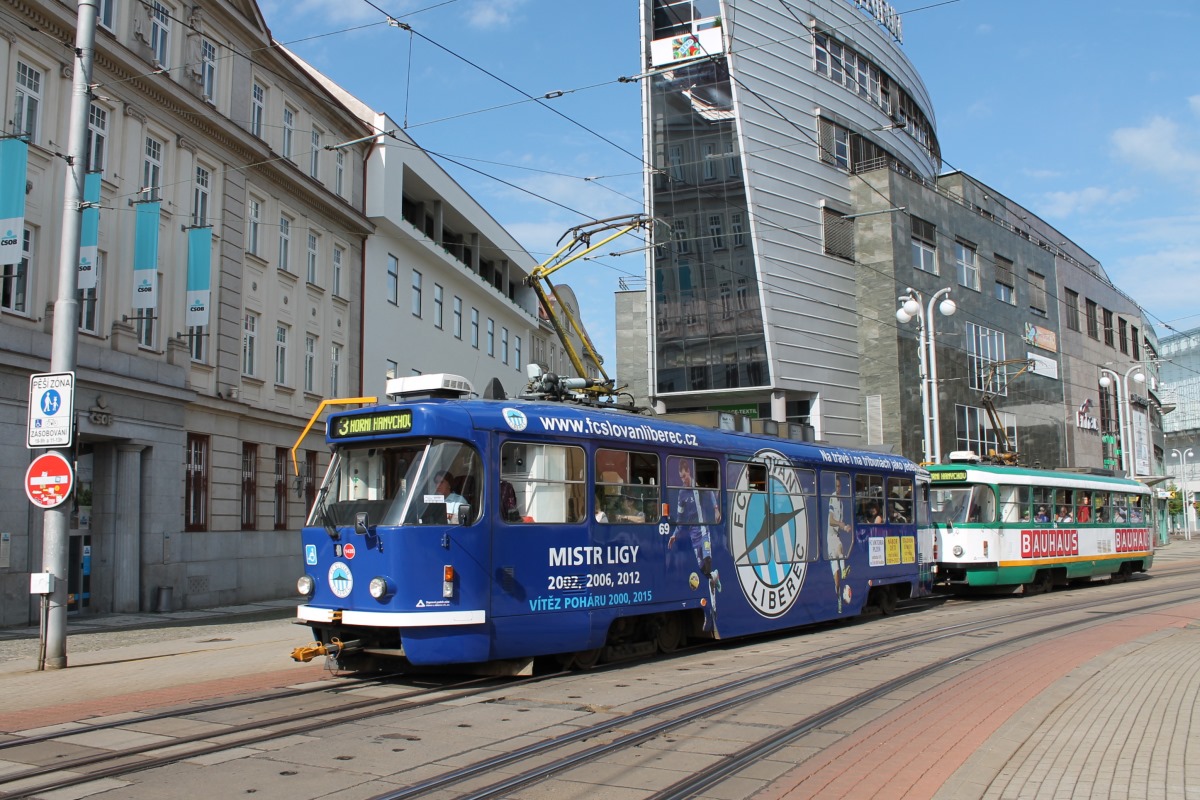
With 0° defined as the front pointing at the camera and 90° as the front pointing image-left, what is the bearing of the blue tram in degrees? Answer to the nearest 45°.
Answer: approximately 45°

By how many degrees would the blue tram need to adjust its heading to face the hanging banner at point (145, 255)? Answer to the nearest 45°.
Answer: approximately 90° to its right

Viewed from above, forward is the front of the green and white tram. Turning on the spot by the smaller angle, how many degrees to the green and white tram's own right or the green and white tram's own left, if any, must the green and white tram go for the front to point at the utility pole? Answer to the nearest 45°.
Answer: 0° — it already faces it

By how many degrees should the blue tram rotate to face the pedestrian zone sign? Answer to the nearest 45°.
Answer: approximately 45° to its right

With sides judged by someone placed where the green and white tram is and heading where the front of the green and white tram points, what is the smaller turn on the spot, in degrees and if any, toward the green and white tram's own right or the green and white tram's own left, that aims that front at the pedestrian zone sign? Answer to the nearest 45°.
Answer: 0° — it already faces it

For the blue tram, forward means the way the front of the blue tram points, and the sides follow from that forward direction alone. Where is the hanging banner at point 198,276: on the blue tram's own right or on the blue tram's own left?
on the blue tram's own right

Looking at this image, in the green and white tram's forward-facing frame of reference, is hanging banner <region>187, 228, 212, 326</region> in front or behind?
in front

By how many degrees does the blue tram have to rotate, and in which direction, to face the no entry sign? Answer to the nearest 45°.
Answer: approximately 45° to its right

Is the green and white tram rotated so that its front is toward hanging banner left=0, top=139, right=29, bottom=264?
yes

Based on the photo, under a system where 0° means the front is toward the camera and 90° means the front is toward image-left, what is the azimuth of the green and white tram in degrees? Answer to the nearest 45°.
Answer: approximately 45°
